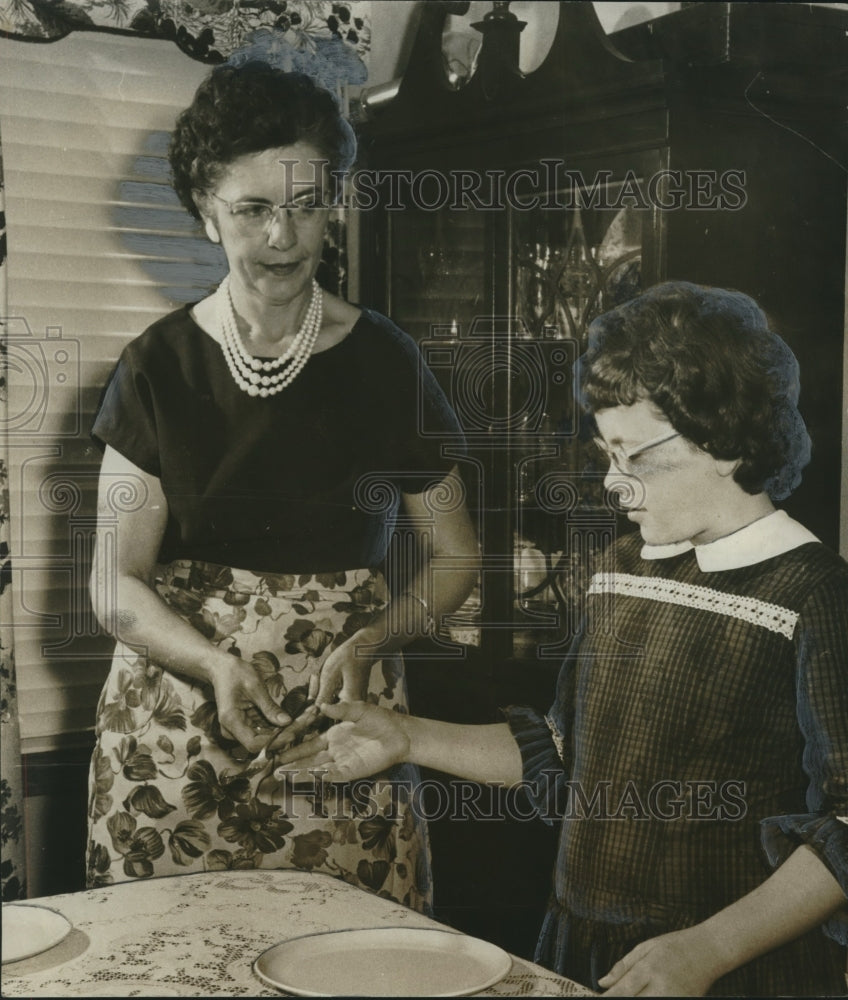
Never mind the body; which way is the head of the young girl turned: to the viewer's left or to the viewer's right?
to the viewer's left

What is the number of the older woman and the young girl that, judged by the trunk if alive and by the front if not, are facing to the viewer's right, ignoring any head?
0

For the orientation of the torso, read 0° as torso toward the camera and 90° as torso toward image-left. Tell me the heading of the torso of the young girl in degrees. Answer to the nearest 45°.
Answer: approximately 45°

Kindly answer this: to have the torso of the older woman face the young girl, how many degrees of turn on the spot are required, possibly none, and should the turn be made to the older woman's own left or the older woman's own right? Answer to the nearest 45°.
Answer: approximately 90° to the older woman's own left

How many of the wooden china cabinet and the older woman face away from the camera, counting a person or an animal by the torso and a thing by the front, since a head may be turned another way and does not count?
0

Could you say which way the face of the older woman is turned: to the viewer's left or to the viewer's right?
to the viewer's right

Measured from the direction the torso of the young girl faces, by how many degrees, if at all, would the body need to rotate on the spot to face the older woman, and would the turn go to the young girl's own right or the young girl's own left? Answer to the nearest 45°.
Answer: approximately 45° to the young girl's own right

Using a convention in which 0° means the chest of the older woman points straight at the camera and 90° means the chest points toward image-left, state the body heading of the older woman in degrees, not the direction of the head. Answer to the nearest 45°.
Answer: approximately 0°
